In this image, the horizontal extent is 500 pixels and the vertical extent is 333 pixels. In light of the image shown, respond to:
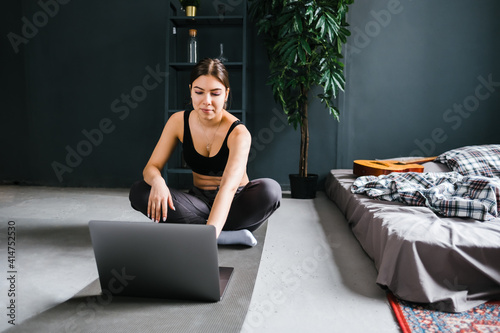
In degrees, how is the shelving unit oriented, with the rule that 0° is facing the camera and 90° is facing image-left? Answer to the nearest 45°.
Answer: approximately 0°

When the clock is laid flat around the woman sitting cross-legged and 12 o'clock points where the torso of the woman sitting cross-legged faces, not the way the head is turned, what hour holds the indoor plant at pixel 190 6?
The indoor plant is roughly at 6 o'clock from the woman sitting cross-legged.

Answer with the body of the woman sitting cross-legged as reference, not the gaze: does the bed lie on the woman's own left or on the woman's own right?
on the woman's own left

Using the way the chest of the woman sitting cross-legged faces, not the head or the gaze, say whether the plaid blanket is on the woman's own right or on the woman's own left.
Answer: on the woman's own left

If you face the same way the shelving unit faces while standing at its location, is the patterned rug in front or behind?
in front

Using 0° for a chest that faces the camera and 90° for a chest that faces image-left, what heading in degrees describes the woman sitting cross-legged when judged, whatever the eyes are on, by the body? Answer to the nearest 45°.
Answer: approximately 0°

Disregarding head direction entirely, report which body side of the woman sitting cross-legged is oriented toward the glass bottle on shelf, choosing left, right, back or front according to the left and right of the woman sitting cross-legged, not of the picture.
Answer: back

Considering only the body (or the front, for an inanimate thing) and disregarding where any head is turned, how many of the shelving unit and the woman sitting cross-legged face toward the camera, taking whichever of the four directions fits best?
2

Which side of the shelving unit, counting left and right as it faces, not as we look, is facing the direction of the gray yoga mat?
front

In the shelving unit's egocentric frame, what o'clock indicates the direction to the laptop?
The laptop is roughly at 12 o'clock from the shelving unit.
